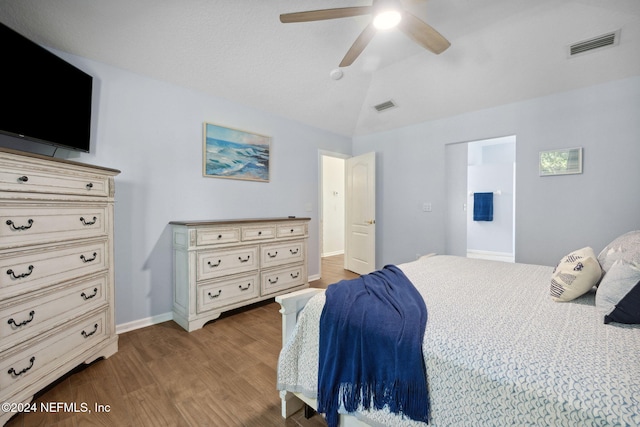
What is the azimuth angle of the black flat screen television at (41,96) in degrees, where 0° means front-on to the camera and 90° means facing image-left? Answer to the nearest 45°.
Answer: approximately 315°

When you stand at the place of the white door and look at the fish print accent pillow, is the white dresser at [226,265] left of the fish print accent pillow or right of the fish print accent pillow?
right

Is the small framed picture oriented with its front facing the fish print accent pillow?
yes

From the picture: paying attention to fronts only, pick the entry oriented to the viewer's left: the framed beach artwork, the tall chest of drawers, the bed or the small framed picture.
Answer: the bed

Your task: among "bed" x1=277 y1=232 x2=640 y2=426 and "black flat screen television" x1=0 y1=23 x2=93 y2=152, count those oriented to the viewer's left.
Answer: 1

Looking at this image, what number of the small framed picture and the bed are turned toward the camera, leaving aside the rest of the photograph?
1

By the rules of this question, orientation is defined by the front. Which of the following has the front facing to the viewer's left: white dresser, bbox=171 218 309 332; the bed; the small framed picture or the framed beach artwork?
the bed

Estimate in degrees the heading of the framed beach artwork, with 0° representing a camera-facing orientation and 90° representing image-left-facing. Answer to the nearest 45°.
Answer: approximately 315°

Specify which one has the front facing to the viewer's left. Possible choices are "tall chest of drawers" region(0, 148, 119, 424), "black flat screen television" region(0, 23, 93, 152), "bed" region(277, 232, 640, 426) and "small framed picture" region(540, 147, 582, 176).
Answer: the bed

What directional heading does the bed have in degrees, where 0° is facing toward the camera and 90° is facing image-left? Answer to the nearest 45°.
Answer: approximately 90°

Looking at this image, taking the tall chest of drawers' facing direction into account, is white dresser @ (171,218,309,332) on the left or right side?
on its left

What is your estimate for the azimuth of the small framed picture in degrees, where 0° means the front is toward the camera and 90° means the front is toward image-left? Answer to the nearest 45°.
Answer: approximately 0°
